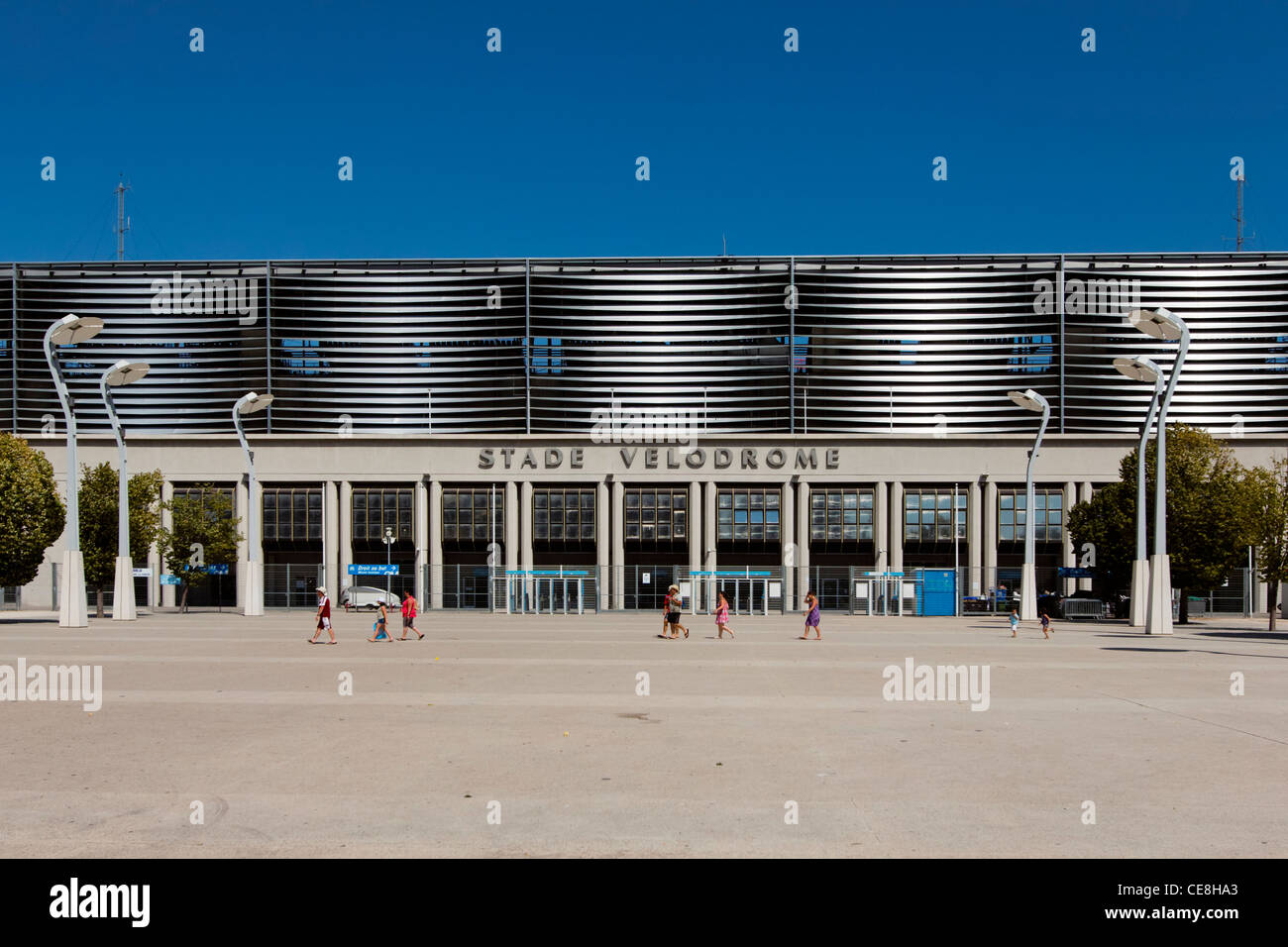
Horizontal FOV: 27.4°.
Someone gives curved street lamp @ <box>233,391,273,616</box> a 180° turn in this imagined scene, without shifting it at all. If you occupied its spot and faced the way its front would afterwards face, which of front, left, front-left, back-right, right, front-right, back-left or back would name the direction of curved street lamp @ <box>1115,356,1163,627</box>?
back-left

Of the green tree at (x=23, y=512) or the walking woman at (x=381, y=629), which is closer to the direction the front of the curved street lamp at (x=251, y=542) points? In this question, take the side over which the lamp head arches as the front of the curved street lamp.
the walking woman

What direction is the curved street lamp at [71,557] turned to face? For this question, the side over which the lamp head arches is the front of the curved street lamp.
to the viewer's right

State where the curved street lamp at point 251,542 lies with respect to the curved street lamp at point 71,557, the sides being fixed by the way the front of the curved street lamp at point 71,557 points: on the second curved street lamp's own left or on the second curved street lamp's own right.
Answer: on the second curved street lamp's own left

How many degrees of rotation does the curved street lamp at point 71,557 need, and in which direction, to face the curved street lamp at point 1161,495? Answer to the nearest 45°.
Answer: approximately 45° to its right

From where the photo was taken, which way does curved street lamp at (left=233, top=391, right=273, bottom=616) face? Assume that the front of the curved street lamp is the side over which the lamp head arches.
to the viewer's right

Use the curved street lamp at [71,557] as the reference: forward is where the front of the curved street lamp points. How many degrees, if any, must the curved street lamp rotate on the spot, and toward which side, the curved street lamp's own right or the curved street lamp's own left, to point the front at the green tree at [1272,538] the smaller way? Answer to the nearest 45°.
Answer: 0° — it already faces it
